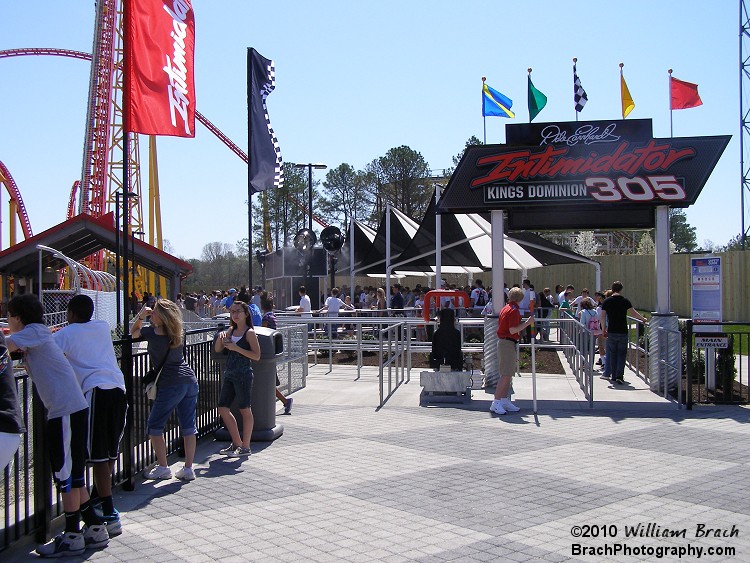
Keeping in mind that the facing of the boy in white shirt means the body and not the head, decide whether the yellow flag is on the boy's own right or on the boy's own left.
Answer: on the boy's own right

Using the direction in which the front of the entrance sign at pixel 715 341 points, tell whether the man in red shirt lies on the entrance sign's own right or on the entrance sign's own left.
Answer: on the entrance sign's own right

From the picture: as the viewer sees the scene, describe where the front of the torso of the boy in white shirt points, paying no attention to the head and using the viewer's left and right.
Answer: facing away from the viewer and to the left of the viewer

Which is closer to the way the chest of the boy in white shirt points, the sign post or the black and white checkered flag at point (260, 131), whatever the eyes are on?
the black and white checkered flag

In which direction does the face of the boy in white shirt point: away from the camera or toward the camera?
away from the camera

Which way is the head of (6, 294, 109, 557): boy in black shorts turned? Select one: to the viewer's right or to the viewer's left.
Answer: to the viewer's left

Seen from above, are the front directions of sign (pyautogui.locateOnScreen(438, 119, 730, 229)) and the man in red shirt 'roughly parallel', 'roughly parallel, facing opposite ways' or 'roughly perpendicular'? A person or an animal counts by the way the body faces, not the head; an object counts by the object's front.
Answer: roughly perpendicular
